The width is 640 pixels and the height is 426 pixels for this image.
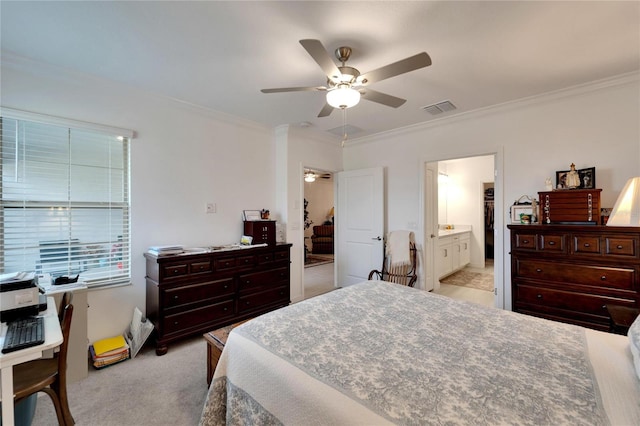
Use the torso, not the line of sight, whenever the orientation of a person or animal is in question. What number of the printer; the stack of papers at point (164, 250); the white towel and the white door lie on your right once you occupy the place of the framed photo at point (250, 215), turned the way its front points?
2

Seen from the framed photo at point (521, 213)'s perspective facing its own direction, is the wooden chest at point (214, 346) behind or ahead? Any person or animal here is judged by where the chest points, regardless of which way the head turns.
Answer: ahead

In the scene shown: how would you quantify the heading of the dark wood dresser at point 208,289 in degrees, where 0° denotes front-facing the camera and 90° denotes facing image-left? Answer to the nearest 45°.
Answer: approximately 315°

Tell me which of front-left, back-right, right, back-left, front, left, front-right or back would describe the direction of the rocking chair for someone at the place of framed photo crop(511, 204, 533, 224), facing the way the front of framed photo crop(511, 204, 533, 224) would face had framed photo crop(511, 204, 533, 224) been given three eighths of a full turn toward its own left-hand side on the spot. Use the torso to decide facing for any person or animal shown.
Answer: back-left

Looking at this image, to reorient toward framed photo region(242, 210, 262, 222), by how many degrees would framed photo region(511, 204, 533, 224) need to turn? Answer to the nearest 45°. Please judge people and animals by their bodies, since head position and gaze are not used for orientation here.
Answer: approximately 45° to its right

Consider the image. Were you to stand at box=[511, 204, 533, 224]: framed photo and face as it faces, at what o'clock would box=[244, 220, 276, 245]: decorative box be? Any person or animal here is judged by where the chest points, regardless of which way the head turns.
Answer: The decorative box is roughly at 2 o'clock from the framed photo.

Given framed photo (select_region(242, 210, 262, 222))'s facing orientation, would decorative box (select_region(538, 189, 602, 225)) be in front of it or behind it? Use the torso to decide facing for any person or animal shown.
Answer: in front

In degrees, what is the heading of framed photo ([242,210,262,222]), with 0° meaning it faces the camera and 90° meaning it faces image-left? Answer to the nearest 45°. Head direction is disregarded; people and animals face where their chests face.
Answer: approximately 315°

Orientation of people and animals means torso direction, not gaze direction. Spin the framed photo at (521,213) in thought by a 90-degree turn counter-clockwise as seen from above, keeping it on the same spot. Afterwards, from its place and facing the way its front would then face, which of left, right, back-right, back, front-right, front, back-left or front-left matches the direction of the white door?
back

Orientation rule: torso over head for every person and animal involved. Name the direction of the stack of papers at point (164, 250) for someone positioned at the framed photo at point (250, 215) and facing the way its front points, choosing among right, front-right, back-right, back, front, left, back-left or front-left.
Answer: right

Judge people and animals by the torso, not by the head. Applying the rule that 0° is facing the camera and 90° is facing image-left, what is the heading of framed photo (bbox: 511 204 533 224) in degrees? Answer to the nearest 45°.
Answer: approximately 0°

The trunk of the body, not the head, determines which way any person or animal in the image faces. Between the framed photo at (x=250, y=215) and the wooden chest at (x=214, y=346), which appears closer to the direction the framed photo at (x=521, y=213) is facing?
the wooden chest
